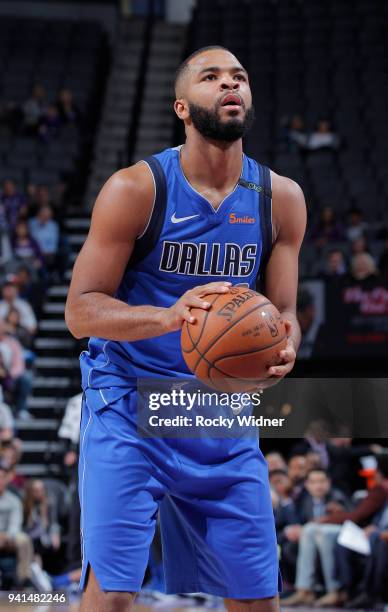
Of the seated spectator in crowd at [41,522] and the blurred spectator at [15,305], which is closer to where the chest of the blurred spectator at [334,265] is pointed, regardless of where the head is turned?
the seated spectator in crowd

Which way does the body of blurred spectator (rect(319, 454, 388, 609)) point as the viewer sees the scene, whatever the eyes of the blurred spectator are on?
to the viewer's left

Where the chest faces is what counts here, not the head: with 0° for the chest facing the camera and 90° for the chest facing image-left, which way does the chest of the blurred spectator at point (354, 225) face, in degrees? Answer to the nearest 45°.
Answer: approximately 0°

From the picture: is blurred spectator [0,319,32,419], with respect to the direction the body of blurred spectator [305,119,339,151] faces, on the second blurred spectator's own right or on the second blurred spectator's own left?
on the second blurred spectator's own right

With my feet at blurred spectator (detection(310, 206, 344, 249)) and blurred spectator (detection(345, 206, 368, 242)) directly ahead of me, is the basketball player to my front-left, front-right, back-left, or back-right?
back-right

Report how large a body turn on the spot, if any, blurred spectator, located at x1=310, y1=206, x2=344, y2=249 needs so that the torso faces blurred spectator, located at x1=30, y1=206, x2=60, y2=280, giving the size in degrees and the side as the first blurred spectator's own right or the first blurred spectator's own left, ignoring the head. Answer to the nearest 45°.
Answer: approximately 90° to the first blurred spectator's own right
